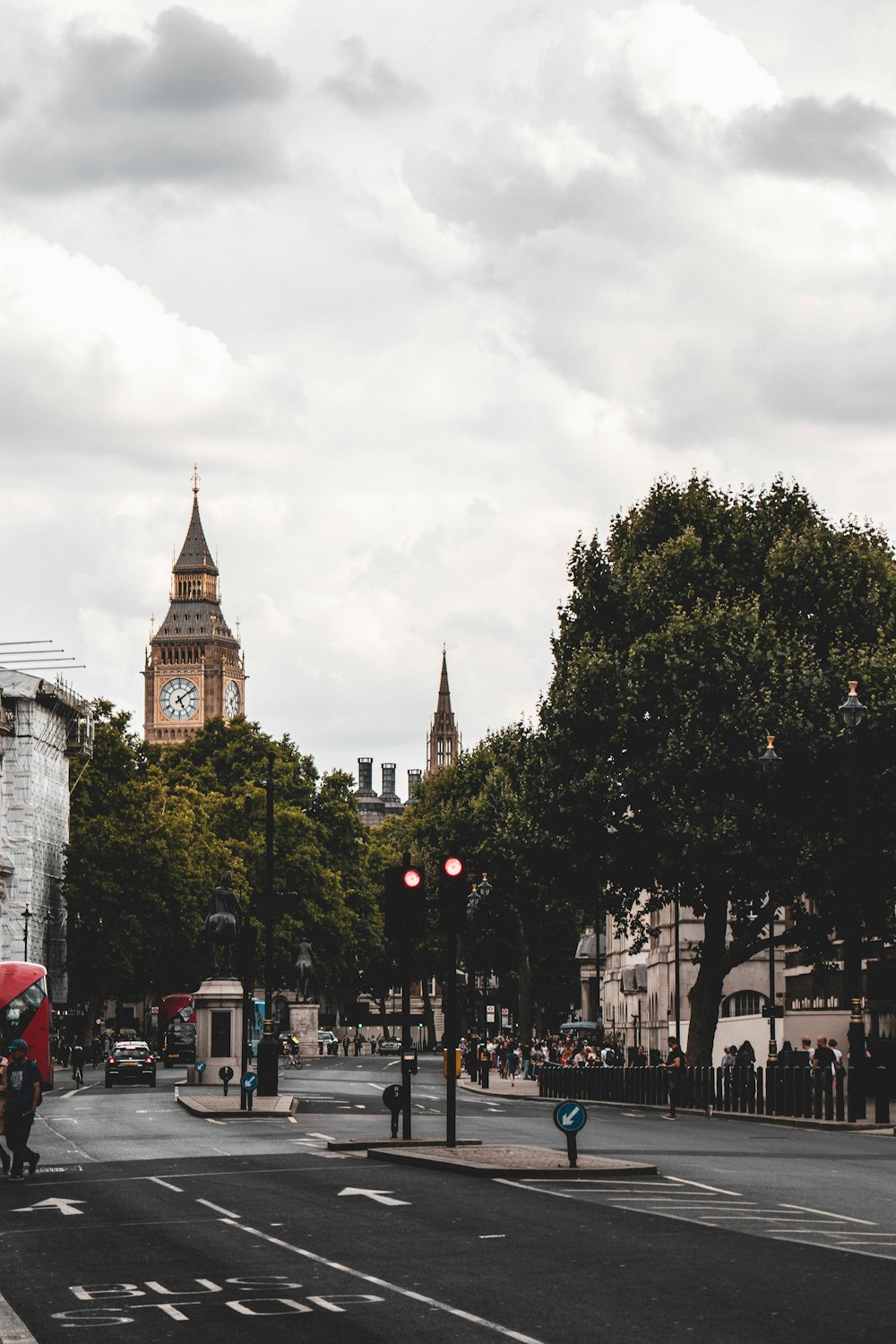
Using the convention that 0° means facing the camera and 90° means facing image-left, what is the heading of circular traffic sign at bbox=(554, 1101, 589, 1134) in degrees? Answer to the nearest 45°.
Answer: approximately 0°

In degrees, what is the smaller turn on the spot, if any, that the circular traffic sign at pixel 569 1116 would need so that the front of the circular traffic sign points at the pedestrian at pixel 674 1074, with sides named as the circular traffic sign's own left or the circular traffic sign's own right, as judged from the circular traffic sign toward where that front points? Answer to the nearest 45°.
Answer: approximately 180°

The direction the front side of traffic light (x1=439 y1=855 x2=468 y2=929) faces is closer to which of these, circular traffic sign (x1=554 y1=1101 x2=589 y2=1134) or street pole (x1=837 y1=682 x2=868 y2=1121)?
the circular traffic sign

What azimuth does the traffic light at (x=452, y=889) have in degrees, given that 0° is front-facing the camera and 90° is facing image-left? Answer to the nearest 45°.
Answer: approximately 0°

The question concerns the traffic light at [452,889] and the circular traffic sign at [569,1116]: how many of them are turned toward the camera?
2

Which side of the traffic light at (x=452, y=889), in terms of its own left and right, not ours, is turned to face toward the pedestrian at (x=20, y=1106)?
right

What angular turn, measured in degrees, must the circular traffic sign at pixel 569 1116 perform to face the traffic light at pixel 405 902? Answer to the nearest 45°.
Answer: approximately 135° to its right

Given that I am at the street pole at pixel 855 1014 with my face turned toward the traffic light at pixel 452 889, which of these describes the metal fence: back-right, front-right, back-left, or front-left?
back-right

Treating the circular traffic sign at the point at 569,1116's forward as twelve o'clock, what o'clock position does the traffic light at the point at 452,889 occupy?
The traffic light is roughly at 5 o'clock from the circular traffic sign.

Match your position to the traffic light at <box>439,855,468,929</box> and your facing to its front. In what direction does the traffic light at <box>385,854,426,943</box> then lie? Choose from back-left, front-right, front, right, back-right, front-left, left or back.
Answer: back-right

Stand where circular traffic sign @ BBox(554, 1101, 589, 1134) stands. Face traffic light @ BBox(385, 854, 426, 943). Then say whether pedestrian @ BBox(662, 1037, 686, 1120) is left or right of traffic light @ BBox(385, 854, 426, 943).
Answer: right
